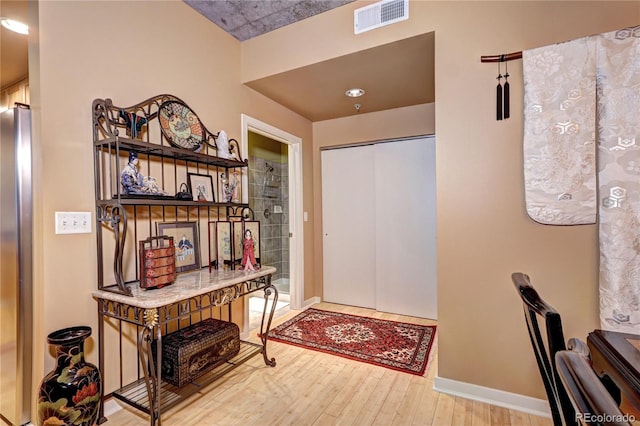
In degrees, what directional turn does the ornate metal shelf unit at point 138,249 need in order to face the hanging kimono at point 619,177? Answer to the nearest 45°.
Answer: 0° — it already faces it

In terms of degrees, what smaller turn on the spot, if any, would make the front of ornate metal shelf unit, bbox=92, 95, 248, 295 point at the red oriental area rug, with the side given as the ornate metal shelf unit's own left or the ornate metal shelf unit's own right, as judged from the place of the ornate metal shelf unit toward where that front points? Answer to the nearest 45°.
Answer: approximately 45° to the ornate metal shelf unit's own left

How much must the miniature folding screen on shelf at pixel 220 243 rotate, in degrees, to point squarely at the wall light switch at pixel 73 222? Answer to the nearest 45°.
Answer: approximately 90° to its right

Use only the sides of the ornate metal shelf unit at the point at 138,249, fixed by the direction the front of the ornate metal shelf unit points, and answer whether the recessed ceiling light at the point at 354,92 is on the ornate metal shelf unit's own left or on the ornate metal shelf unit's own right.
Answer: on the ornate metal shelf unit's own left

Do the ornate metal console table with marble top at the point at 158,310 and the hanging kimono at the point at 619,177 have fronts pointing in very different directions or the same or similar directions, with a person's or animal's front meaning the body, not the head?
very different directions

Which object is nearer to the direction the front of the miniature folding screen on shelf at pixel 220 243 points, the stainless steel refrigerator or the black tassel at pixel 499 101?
the black tassel
